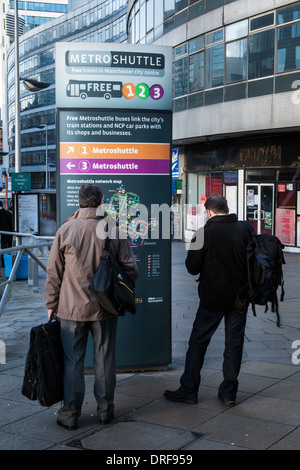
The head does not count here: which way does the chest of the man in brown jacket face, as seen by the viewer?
away from the camera

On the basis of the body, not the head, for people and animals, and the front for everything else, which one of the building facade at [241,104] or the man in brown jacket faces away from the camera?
the man in brown jacket

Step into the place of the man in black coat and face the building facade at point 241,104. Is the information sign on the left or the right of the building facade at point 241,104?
left

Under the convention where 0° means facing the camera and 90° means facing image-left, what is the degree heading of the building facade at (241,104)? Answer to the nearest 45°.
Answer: approximately 45°

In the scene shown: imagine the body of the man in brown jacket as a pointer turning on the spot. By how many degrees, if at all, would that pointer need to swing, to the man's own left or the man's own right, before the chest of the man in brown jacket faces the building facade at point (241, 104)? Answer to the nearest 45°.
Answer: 0° — they already face it

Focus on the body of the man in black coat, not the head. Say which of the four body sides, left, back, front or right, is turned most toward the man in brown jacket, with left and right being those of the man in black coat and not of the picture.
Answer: left

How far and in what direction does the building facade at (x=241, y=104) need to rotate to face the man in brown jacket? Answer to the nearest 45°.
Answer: approximately 45° to its left

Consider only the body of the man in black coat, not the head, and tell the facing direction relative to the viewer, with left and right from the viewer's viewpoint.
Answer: facing away from the viewer and to the left of the viewer

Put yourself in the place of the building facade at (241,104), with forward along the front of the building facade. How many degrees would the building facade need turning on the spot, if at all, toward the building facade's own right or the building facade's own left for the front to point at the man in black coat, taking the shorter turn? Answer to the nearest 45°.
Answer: approximately 45° to the building facade's own left

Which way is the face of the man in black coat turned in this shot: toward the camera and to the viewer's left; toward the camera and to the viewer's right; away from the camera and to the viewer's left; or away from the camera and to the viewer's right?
away from the camera and to the viewer's left

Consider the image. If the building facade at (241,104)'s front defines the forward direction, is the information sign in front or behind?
in front

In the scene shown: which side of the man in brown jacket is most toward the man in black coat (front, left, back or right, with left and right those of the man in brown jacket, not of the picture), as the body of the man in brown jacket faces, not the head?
right

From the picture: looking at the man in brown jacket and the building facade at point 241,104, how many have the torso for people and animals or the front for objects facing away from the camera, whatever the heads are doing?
1

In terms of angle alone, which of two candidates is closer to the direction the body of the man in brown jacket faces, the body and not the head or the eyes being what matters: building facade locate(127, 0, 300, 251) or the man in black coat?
the building facade
